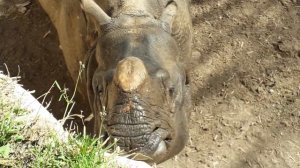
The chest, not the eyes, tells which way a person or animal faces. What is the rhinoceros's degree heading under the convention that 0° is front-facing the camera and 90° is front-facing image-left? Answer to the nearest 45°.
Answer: approximately 0°
